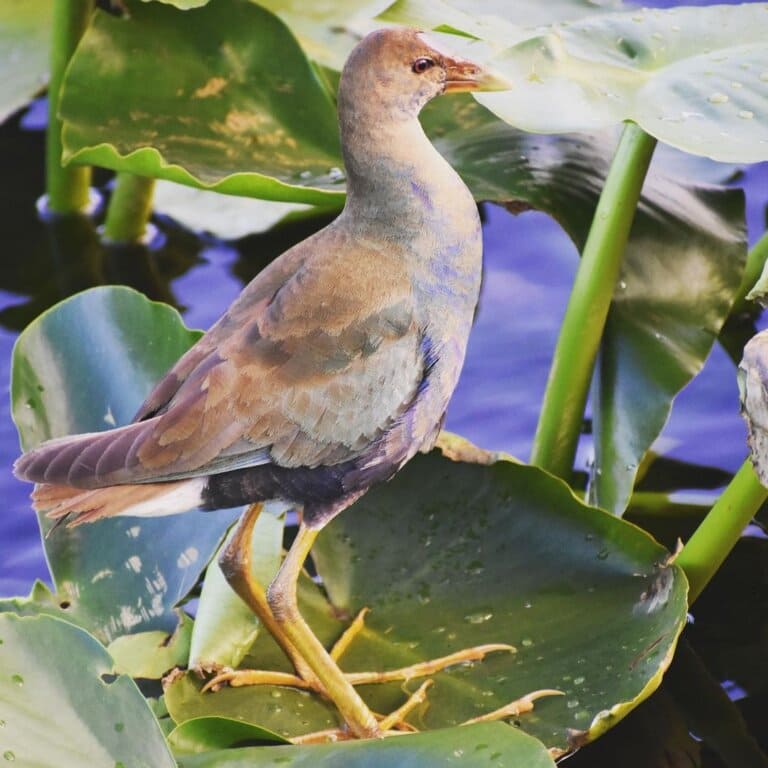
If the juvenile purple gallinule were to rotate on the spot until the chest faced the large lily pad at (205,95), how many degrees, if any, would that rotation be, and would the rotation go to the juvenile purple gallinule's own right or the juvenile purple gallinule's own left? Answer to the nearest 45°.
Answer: approximately 90° to the juvenile purple gallinule's own left

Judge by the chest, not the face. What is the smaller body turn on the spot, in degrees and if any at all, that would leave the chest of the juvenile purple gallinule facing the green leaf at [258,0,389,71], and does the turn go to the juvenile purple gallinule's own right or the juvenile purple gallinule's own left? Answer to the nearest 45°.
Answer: approximately 90° to the juvenile purple gallinule's own left

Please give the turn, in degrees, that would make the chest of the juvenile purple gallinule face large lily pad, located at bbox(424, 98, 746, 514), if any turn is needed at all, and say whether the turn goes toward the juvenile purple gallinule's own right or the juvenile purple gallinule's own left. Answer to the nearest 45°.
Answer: approximately 45° to the juvenile purple gallinule's own left

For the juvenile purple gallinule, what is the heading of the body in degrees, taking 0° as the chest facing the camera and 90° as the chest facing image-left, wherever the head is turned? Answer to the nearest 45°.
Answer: approximately 270°

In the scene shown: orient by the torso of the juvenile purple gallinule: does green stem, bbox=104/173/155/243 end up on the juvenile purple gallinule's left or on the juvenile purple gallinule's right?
on the juvenile purple gallinule's left
